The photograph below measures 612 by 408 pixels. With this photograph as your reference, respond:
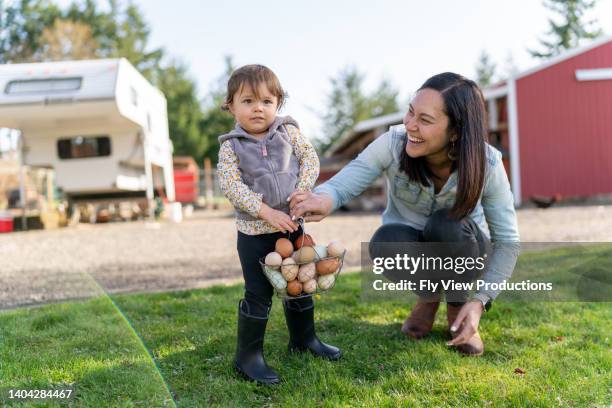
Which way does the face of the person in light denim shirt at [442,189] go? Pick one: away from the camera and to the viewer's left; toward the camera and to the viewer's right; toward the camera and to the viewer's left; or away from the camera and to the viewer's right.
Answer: toward the camera and to the viewer's left

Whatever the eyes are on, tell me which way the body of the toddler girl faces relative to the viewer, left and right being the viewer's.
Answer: facing the viewer and to the right of the viewer

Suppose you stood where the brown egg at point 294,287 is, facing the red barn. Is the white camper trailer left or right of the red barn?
left

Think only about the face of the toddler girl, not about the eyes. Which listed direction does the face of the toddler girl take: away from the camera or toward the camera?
toward the camera
